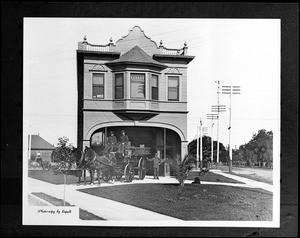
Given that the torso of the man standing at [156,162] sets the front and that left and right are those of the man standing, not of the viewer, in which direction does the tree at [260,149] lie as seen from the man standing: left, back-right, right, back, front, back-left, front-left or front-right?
left

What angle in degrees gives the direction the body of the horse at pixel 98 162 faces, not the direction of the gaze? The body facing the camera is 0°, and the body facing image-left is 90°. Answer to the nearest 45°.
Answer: approximately 45°

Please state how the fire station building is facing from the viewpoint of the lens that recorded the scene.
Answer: facing the viewer

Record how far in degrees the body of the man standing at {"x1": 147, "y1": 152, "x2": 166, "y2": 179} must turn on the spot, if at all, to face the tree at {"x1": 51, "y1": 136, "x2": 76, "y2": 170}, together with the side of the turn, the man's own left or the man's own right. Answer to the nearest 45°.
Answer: approximately 90° to the man's own right

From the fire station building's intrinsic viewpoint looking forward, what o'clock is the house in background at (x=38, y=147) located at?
The house in background is roughly at 3 o'clock from the fire station building.

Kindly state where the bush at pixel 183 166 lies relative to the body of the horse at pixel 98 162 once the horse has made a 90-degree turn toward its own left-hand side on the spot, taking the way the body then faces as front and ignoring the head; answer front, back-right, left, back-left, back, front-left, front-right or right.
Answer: front-left

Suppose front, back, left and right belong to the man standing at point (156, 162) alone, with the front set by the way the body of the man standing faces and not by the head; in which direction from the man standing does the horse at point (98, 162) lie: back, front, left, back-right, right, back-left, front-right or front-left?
right

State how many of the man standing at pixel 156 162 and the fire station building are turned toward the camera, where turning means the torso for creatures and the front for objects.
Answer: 2

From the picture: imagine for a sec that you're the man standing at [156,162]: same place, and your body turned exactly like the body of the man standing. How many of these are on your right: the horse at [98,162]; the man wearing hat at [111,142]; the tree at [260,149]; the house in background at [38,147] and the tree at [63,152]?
4

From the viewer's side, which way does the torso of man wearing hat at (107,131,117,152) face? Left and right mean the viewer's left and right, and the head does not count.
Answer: facing the viewer and to the left of the viewer

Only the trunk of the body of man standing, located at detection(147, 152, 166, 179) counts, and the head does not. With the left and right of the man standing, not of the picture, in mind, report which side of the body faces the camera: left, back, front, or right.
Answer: front
